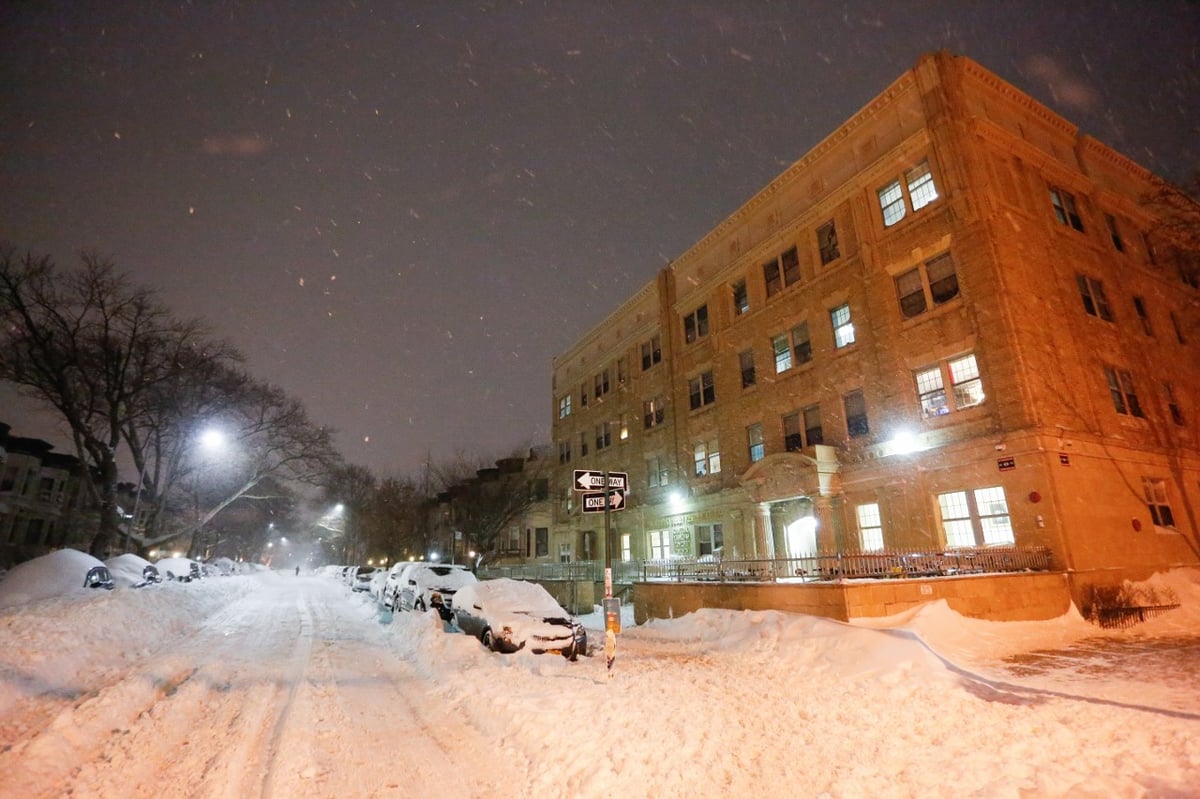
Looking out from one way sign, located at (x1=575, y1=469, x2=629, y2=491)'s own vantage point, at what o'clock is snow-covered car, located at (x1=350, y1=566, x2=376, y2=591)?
The snow-covered car is roughly at 5 o'clock from the one way sign.

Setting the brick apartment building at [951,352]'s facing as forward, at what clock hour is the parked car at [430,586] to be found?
The parked car is roughly at 1 o'clock from the brick apartment building.

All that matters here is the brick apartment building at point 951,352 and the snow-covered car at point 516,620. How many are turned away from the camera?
0

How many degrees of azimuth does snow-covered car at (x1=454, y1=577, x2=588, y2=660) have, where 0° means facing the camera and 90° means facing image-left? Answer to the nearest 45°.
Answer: approximately 315°

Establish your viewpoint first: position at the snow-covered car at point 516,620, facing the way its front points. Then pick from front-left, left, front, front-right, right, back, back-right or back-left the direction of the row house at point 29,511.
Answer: back

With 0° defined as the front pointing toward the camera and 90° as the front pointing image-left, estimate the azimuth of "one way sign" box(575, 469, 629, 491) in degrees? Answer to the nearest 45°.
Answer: approximately 0°

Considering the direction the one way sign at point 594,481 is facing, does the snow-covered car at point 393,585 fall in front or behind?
behind

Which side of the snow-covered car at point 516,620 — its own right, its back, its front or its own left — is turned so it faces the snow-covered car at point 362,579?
back

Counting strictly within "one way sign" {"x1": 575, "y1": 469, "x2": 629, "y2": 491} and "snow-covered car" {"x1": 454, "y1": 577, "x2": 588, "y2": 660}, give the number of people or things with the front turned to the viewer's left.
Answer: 0

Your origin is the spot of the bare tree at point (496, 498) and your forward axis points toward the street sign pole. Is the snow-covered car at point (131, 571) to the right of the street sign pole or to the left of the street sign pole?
right

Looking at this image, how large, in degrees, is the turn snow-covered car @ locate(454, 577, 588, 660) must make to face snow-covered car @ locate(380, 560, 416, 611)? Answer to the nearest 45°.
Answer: approximately 180°

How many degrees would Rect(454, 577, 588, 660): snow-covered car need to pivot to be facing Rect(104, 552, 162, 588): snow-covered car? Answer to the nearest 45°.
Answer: approximately 180°

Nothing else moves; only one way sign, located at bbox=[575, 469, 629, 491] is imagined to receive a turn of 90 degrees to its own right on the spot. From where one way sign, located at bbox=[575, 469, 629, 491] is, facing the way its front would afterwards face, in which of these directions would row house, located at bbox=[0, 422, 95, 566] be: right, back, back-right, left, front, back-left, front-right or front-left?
front-right
